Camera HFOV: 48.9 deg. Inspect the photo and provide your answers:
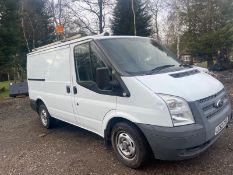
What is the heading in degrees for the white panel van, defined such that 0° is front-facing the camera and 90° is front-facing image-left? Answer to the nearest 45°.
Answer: approximately 315°

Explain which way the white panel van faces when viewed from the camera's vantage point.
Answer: facing the viewer and to the right of the viewer
